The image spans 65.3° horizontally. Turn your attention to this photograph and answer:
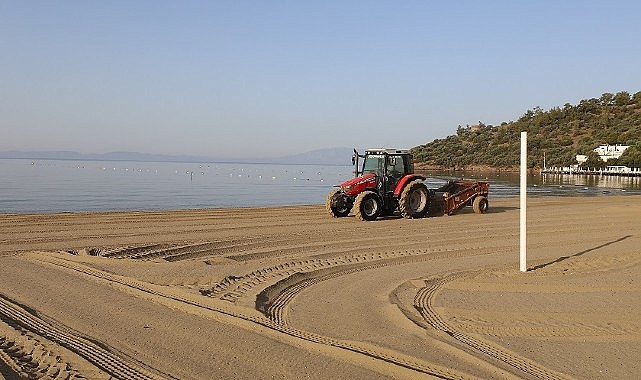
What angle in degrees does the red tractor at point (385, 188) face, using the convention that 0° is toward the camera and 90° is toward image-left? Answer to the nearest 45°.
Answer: approximately 45°
